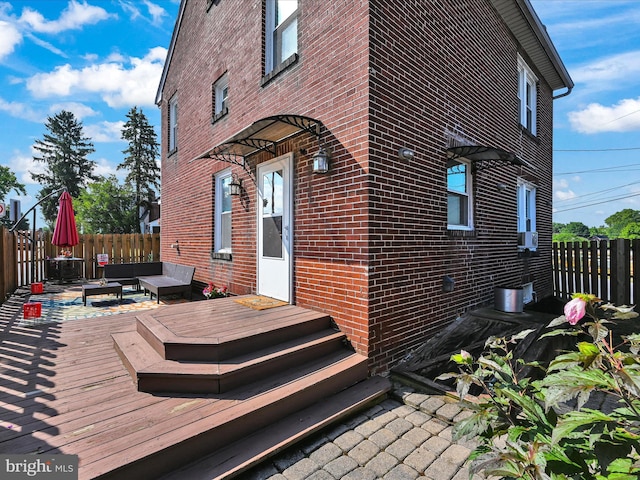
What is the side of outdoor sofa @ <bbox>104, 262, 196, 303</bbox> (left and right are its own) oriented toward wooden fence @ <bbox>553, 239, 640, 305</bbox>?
left

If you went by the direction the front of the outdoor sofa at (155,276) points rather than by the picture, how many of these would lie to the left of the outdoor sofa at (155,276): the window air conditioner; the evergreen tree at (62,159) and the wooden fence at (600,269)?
2
